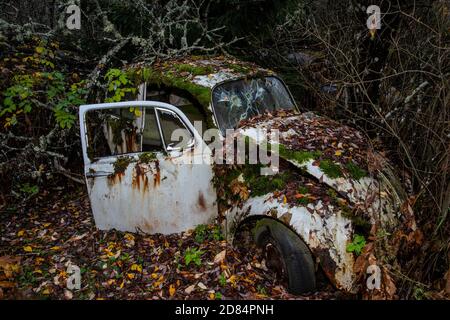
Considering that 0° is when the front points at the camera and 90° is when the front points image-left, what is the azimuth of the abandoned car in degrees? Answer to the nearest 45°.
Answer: approximately 315°
